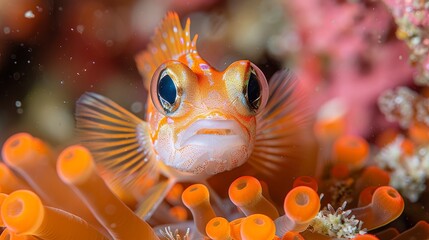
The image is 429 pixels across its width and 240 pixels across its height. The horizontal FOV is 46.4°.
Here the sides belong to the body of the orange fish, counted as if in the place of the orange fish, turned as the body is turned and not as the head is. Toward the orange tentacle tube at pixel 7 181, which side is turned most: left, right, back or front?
right

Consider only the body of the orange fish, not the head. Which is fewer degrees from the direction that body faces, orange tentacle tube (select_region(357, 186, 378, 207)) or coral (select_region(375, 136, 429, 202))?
the orange tentacle tube

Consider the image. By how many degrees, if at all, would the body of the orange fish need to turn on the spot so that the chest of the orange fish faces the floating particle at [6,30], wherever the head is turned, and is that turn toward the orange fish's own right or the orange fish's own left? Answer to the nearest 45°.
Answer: approximately 135° to the orange fish's own right

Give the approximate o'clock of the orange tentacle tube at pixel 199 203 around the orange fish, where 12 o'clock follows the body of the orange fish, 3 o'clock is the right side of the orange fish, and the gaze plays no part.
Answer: The orange tentacle tube is roughly at 12 o'clock from the orange fish.

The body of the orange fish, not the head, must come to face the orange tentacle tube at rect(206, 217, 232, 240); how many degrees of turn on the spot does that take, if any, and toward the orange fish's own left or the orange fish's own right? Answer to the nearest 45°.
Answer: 0° — it already faces it

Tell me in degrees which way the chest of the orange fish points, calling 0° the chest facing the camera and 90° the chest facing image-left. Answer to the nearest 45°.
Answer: approximately 0°

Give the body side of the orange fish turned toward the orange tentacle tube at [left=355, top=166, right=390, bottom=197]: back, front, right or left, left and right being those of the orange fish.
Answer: left

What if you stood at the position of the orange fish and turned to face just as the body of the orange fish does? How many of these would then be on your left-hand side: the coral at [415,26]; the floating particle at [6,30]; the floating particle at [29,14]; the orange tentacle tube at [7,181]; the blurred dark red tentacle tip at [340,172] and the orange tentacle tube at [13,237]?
2

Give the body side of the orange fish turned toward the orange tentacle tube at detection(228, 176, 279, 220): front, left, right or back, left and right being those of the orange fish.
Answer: front

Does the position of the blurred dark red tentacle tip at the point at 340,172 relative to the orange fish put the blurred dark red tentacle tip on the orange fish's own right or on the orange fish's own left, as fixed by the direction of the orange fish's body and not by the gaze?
on the orange fish's own left

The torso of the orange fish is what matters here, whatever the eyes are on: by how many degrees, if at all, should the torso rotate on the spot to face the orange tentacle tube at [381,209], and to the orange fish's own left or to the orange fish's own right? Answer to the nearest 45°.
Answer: approximately 45° to the orange fish's own left

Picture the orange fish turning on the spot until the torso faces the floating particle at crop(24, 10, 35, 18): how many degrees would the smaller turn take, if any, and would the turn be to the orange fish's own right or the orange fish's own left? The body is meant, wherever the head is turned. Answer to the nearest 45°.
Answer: approximately 135° to the orange fish's own right

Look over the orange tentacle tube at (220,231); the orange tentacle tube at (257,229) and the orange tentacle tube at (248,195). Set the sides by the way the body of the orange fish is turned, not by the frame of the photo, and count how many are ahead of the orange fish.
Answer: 3

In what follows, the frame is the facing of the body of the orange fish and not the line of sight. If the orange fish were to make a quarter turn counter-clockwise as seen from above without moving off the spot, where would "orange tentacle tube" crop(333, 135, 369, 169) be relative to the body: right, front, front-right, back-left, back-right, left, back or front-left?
front
